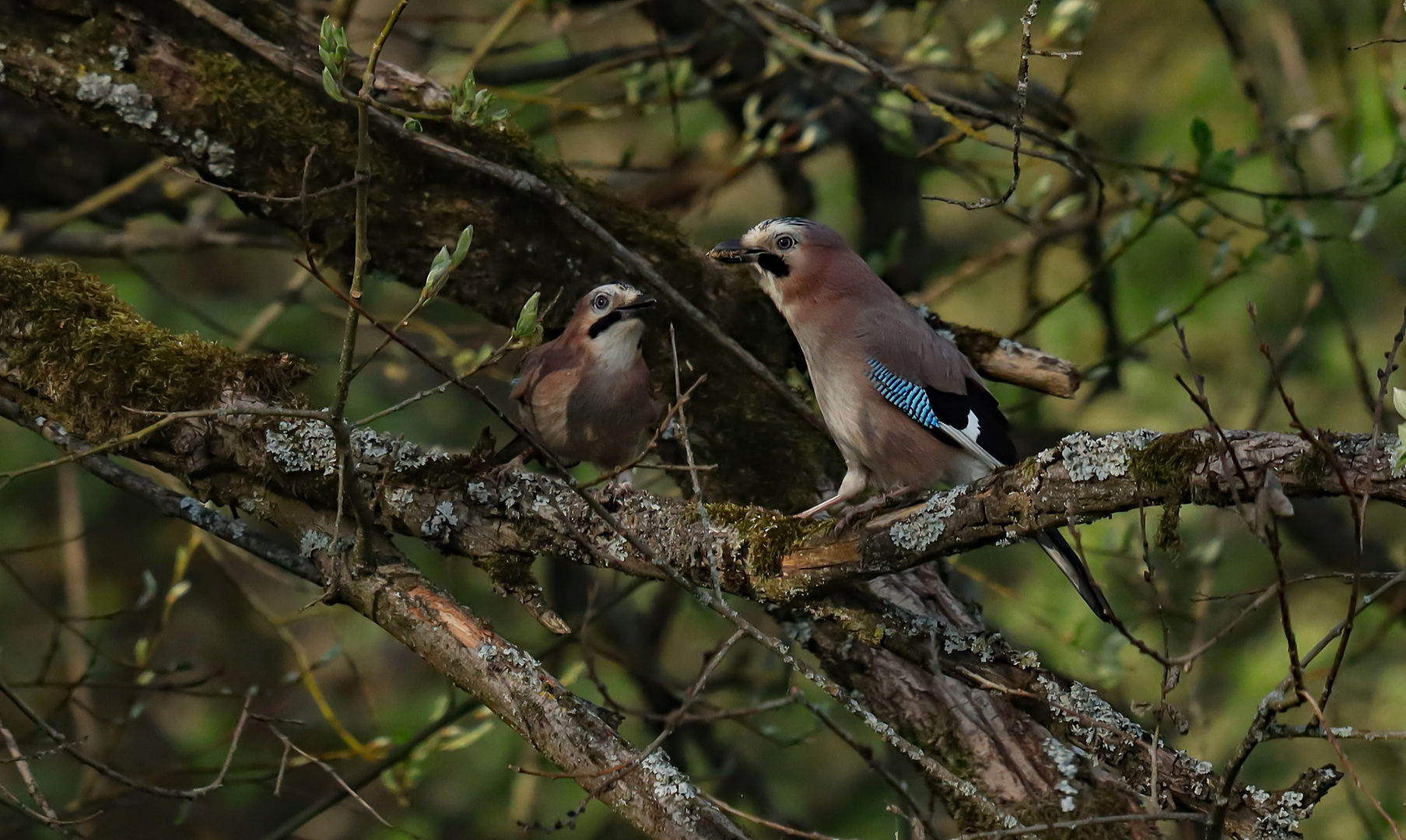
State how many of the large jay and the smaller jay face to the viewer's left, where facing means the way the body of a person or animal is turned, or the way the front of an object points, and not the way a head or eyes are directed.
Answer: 1

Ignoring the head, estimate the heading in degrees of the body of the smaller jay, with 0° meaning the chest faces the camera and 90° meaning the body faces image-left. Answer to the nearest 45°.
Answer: approximately 315°

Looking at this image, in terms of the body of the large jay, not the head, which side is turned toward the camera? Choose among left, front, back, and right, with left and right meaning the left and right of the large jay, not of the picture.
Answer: left

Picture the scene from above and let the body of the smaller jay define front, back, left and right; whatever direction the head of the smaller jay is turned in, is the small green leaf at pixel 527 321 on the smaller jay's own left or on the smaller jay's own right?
on the smaller jay's own right
